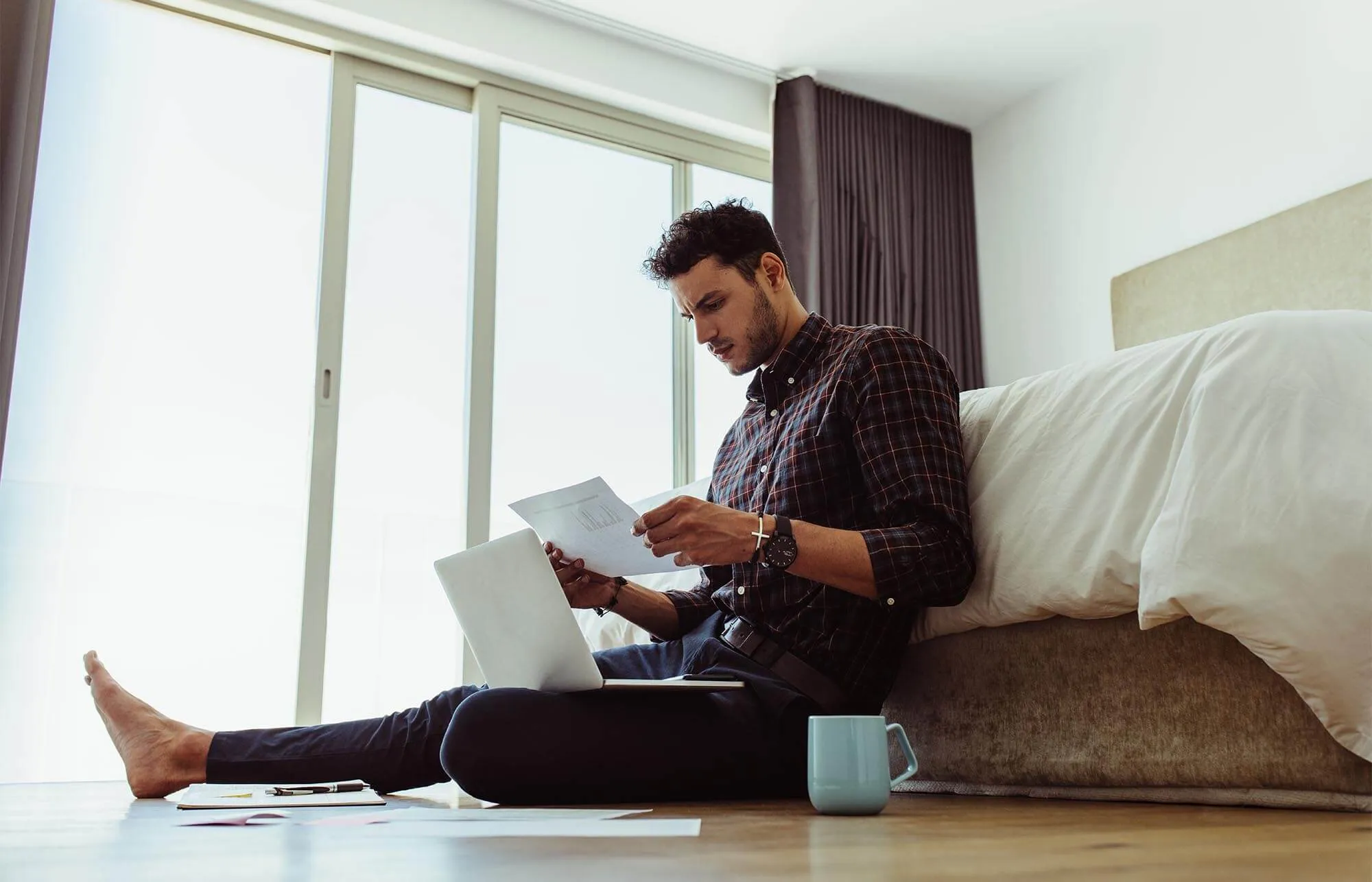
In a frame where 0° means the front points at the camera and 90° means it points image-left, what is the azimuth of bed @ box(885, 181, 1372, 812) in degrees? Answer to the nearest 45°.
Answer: approximately 45°

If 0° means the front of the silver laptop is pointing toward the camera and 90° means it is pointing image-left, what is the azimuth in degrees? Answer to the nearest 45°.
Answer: approximately 225°

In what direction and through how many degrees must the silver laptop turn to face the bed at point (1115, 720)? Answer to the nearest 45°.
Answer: approximately 45° to its right

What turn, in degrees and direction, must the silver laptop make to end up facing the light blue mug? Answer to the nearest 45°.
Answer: approximately 90° to its right
